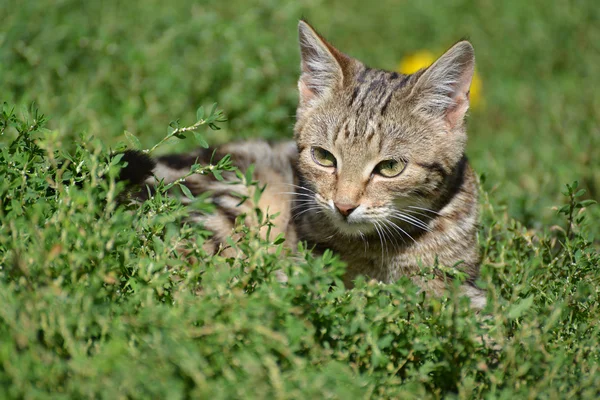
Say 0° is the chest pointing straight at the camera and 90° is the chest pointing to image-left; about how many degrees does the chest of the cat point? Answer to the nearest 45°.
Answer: approximately 315°

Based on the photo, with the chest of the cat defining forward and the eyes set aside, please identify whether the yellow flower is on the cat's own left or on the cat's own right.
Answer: on the cat's own left
